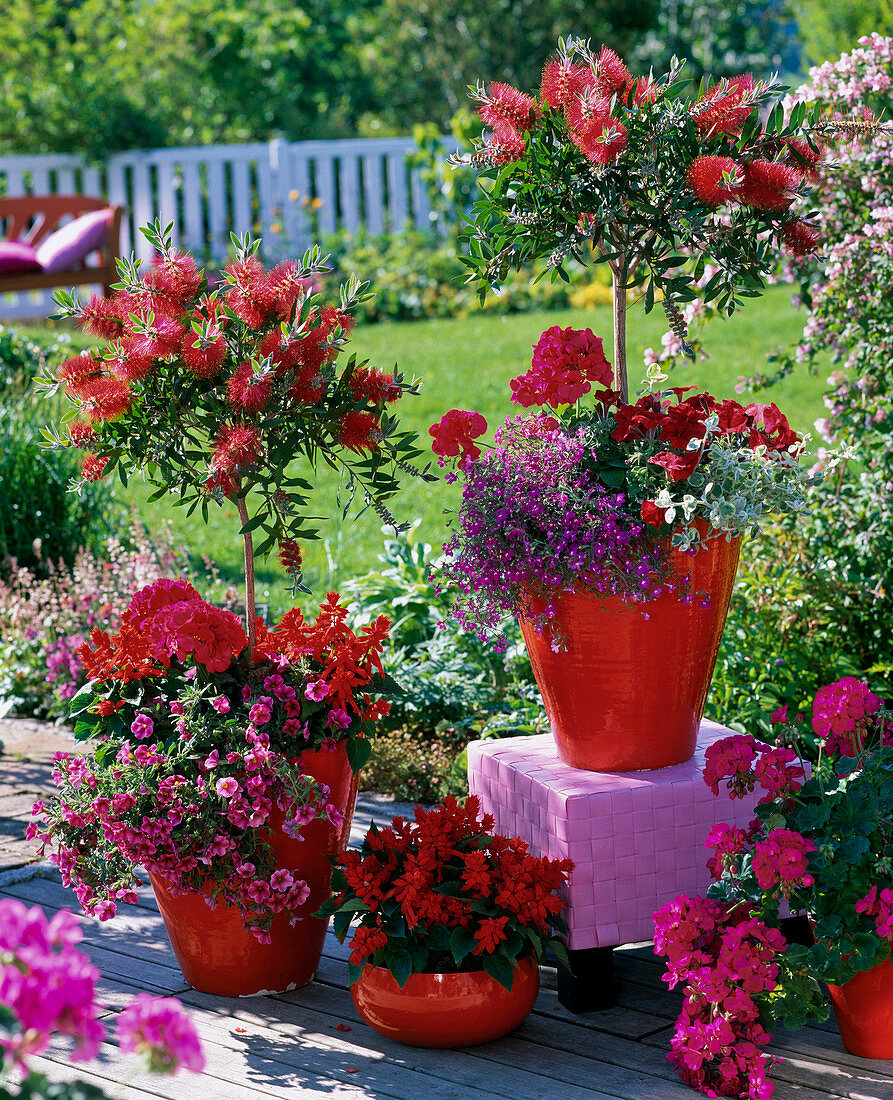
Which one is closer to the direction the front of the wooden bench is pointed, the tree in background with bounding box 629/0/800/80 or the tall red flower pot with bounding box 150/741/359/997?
the tall red flower pot

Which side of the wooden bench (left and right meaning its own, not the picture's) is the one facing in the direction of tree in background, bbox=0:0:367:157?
back

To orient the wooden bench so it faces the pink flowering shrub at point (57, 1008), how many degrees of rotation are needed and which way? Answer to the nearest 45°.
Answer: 0° — it already faces it

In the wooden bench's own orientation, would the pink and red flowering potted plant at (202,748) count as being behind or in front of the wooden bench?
in front

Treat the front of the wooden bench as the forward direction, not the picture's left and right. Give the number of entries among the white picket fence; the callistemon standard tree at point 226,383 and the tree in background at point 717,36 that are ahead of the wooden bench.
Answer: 1

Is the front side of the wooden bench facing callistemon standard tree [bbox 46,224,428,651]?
yes

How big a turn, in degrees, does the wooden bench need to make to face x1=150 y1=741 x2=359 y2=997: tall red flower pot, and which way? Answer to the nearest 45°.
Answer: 0° — it already faces it

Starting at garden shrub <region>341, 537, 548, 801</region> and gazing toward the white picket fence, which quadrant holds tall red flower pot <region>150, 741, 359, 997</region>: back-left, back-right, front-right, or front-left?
back-left

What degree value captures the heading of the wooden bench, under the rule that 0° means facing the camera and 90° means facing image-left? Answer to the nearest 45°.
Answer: approximately 0°

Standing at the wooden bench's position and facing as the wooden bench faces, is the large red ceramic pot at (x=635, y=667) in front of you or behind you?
in front

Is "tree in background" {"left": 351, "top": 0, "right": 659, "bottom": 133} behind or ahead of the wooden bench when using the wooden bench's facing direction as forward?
behind

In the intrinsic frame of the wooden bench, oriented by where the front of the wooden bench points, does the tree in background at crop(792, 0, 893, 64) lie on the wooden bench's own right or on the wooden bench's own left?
on the wooden bench's own left
